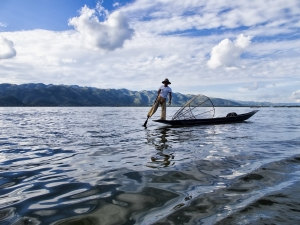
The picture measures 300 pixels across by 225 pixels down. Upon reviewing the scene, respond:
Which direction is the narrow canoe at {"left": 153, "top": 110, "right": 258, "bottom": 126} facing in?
to the viewer's right
